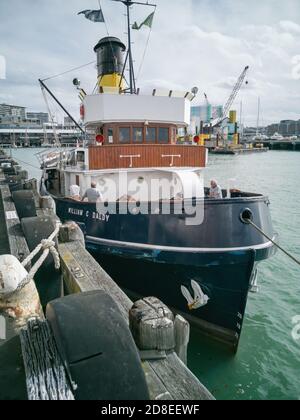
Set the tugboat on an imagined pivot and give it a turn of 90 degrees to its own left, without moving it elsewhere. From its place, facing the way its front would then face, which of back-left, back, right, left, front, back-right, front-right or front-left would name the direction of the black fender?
back-right

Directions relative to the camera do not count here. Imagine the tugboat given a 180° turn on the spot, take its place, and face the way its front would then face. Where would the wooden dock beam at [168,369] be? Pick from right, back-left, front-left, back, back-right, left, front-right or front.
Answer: back-left

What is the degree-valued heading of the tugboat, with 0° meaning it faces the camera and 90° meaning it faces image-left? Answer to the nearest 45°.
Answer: approximately 315°

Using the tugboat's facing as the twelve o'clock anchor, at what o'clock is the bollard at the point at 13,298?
The bollard is roughly at 2 o'clock from the tugboat.

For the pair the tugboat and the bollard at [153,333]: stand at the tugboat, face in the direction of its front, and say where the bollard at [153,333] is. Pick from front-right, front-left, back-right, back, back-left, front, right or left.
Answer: front-right
